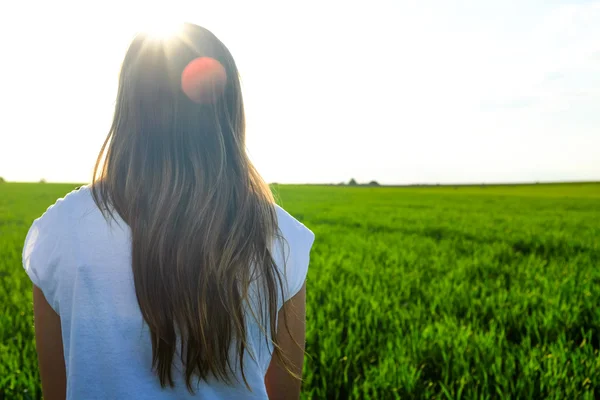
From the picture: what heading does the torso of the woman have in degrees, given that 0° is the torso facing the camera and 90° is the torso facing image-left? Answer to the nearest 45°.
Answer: approximately 180°

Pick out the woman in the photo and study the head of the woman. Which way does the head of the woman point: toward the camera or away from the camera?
away from the camera
